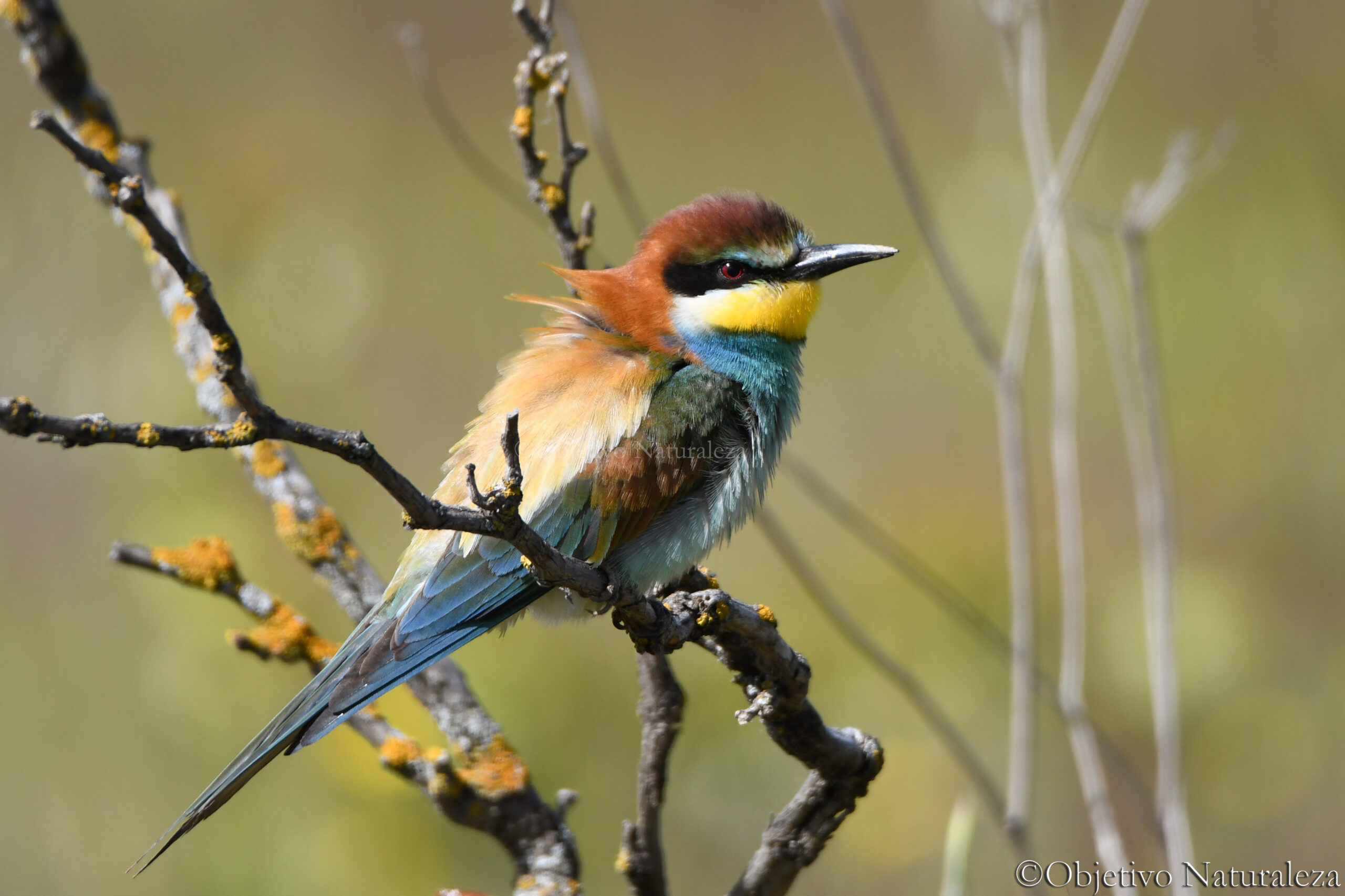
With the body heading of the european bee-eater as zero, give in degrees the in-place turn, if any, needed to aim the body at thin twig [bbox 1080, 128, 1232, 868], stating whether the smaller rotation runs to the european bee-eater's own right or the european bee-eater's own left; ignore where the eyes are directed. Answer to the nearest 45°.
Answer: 0° — it already faces it

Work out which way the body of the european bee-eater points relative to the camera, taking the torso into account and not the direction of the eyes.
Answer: to the viewer's right

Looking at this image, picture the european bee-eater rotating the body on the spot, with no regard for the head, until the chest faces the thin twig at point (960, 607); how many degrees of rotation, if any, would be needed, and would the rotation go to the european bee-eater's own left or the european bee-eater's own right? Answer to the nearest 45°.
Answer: approximately 45° to the european bee-eater's own left
